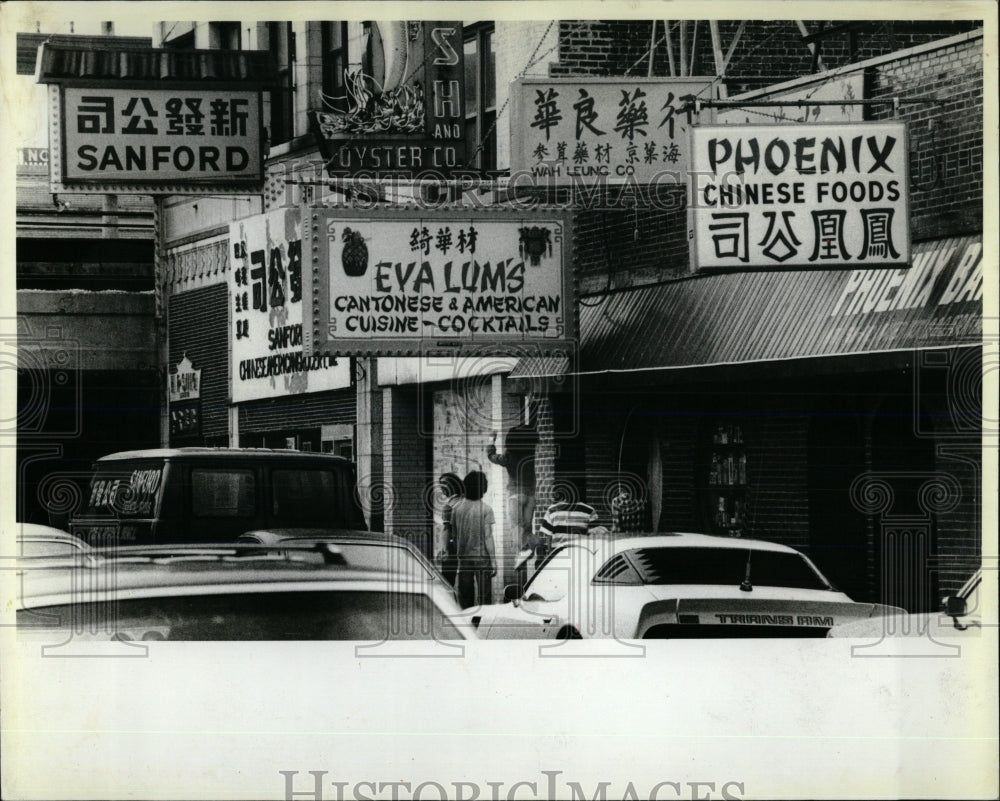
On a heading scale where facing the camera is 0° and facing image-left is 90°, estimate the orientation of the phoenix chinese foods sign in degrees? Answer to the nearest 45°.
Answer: approximately 0°

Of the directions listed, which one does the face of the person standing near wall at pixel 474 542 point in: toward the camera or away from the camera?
away from the camera

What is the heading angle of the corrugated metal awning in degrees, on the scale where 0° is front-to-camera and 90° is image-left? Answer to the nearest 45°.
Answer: approximately 45°

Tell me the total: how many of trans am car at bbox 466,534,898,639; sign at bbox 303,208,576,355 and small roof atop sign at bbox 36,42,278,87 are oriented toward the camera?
2

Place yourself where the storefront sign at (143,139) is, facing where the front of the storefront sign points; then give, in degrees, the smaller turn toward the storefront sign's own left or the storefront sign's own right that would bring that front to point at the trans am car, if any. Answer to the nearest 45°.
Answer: approximately 90° to the storefront sign's own left

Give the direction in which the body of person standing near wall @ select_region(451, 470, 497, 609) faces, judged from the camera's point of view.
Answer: away from the camera

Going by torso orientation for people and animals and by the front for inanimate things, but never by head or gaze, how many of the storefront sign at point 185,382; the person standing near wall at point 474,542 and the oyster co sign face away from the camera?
1

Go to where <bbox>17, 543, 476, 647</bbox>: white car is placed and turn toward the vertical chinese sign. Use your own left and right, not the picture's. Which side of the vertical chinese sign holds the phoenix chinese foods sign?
right

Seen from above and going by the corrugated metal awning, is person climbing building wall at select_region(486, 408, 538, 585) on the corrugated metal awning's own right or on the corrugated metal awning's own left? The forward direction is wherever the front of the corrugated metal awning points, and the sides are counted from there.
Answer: on the corrugated metal awning's own right

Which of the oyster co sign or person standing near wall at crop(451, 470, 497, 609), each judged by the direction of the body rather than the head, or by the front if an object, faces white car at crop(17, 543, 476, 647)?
the oyster co sign

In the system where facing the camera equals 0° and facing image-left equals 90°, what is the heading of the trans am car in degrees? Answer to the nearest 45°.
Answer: approximately 135°

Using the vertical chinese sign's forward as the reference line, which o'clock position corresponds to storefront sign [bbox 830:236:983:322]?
The storefront sign is roughly at 10 o'clock from the vertical chinese sign.

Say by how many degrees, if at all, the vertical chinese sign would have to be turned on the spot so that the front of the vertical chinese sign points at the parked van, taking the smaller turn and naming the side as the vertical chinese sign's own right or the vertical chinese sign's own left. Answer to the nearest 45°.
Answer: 0° — it already faces it
